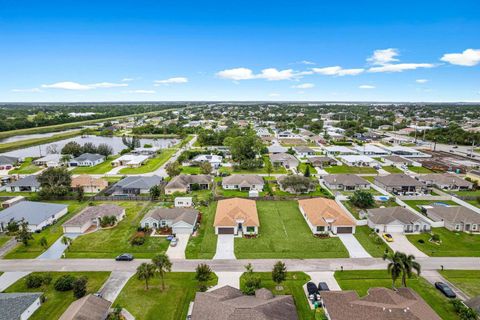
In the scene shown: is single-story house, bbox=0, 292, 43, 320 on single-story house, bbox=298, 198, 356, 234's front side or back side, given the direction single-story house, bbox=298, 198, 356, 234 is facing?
on the front side

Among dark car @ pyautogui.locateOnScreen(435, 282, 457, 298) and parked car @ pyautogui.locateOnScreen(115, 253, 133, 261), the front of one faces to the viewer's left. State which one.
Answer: the parked car

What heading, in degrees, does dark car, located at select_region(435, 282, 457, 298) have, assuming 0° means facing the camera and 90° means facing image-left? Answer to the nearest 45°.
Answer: approximately 315°

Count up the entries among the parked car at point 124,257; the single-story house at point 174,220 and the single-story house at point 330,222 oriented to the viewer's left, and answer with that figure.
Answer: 1

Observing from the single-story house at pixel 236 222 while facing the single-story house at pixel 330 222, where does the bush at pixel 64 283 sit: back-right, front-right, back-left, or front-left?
back-right

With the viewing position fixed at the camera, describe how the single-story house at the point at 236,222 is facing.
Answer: facing the viewer

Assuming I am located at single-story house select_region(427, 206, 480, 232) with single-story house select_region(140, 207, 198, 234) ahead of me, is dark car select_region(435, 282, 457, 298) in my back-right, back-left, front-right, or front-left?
front-left

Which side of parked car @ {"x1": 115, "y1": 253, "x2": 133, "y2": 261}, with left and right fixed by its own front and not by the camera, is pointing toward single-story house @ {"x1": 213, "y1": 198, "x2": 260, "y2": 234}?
back

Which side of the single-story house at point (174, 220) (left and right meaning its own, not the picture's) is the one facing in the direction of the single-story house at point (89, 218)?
right

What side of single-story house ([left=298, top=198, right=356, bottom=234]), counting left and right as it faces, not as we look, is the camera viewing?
front

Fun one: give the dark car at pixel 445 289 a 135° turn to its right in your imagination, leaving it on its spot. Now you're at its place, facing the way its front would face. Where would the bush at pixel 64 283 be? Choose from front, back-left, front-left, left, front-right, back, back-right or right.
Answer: front-left

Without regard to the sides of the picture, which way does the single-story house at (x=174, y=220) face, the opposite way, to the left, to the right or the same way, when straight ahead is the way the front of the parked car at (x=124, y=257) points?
to the left

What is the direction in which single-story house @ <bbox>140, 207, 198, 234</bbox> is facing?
toward the camera
